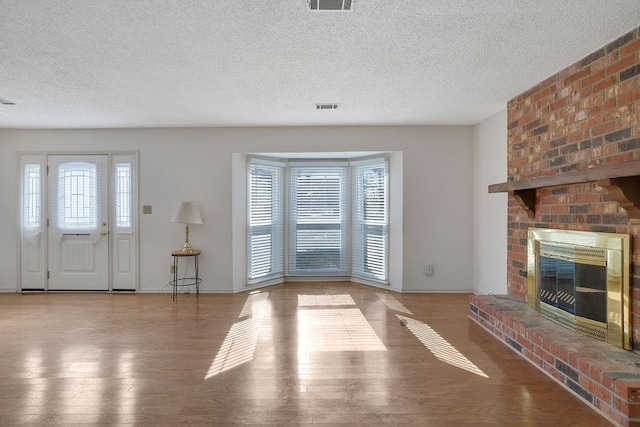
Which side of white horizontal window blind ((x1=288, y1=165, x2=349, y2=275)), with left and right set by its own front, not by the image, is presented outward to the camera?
front

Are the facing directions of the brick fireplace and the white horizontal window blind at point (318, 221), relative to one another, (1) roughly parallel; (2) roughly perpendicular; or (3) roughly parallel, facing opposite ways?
roughly perpendicular

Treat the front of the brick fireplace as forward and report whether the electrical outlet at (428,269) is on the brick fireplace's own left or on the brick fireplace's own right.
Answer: on the brick fireplace's own right

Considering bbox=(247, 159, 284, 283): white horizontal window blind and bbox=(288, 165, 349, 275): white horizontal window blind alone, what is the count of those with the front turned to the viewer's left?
0

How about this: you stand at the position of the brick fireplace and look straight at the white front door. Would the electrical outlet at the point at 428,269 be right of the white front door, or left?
right

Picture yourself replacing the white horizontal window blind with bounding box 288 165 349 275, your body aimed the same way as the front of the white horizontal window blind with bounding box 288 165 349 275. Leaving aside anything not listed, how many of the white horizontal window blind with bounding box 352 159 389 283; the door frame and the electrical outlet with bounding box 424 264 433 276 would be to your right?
1

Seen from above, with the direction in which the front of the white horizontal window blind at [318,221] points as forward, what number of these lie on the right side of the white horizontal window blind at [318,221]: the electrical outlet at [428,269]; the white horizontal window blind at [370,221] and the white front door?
1

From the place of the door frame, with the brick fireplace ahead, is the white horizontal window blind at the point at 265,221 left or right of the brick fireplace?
left

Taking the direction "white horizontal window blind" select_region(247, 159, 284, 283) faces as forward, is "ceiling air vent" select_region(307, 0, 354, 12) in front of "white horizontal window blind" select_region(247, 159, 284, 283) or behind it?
in front

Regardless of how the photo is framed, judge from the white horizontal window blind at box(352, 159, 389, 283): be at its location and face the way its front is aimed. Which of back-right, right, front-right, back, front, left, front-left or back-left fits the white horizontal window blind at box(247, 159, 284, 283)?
front-right

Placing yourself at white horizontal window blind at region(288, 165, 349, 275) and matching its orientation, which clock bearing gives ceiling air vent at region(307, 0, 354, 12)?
The ceiling air vent is roughly at 12 o'clock from the white horizontal window blind.

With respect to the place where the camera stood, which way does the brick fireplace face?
facing the viewer and to the left of the viewer

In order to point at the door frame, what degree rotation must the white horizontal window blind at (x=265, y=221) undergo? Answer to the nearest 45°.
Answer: approximately 135° to its right

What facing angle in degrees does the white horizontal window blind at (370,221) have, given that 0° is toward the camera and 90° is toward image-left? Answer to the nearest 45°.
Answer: approximately 45°

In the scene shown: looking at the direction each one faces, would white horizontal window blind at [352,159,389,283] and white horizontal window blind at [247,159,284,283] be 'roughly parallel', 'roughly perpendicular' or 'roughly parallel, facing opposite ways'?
roughly perpendicular

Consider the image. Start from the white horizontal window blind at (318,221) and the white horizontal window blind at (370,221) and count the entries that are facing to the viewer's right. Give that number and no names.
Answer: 0

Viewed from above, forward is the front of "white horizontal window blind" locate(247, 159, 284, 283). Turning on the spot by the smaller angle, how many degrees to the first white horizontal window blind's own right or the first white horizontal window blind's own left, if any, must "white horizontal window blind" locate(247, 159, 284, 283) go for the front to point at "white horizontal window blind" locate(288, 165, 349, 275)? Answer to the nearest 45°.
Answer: approximately 45° to the first white horizontal window blind's own left

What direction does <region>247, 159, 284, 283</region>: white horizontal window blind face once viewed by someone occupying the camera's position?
facing the viewer and to the right of the viewer

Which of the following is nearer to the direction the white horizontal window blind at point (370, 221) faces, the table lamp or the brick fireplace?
the table lamp
